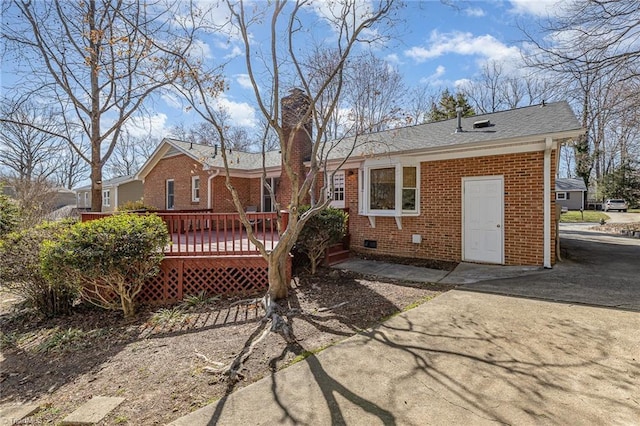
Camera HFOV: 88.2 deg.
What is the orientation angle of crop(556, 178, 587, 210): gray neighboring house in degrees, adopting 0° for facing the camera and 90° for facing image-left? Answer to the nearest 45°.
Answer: approximately 0°

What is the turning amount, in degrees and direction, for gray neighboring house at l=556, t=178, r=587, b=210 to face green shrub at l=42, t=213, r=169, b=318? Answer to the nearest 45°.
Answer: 0° — it already faces it
